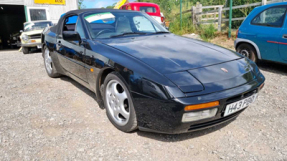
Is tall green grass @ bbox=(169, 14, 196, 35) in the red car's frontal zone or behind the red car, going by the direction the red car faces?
behind

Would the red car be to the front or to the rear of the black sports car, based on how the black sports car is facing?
to the rear

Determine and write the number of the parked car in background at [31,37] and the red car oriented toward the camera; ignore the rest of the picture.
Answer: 1

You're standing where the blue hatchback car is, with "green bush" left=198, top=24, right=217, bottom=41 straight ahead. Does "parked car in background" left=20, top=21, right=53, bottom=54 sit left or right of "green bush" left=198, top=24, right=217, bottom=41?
left

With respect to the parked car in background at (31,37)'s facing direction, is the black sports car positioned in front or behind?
in front

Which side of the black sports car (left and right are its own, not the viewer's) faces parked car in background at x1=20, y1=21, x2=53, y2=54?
back

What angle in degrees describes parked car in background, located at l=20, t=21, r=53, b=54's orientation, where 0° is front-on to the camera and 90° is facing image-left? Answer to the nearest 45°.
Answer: approximately 0°

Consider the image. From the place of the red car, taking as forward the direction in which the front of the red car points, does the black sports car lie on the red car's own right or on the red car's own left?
on the red car's own left

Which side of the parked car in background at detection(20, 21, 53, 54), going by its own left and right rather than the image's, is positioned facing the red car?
left

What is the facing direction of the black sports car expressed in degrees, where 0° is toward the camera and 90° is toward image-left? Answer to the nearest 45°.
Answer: approximately 315°

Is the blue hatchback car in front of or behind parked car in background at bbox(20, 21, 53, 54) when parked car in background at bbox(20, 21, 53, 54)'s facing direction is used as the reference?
in front
